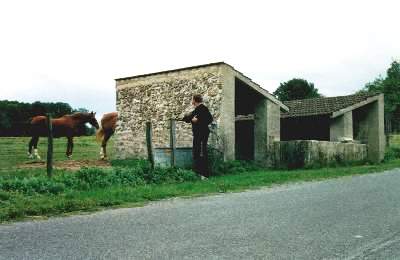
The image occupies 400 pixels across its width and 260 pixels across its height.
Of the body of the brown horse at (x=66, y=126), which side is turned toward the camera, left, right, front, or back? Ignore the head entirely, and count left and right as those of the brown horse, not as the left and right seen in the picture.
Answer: right

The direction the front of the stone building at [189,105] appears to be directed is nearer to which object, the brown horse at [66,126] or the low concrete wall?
the low concrete wall

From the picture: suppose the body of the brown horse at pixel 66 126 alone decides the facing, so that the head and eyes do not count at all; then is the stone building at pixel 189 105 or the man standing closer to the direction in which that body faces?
the stone building

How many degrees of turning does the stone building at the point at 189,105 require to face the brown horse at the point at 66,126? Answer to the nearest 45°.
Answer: approximately 135° to its right

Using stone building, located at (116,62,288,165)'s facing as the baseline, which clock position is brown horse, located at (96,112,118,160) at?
The brown horse is roughly at 5 o'clock from the stone building.

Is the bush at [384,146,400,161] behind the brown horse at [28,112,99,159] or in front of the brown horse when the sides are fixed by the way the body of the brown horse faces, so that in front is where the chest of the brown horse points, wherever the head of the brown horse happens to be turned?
in front

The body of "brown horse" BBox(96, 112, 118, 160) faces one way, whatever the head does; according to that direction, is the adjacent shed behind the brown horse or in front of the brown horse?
in front

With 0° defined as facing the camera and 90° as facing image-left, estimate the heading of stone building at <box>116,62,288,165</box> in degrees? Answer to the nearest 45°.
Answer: approximately 315°

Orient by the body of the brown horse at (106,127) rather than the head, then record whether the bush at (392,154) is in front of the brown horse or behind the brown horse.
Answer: in front
